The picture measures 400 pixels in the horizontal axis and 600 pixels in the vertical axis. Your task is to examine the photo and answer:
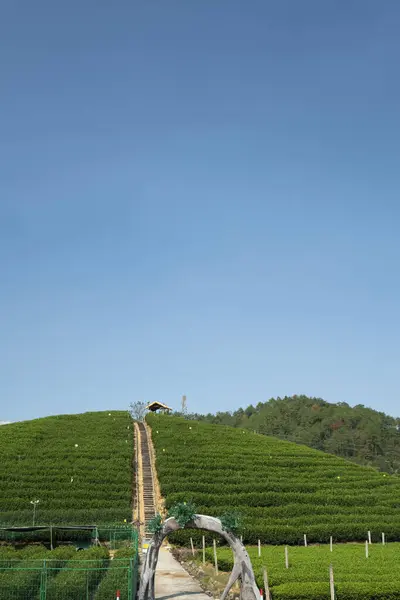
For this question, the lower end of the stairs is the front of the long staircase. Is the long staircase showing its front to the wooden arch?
yes

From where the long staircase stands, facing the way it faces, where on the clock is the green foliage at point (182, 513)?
The green foliage is roughly at 12 o'clock from the long staircase.

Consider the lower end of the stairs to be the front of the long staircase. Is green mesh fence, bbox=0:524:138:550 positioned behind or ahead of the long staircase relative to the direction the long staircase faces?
ahead

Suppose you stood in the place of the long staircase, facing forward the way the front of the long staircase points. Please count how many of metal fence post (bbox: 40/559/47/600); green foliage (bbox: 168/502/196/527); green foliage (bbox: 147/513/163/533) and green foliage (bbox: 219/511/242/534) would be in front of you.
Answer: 4

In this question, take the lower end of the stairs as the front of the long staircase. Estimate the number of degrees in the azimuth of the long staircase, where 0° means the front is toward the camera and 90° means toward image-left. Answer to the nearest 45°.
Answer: approximately 0°

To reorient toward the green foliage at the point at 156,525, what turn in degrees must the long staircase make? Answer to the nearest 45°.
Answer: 0° — it already faces it
